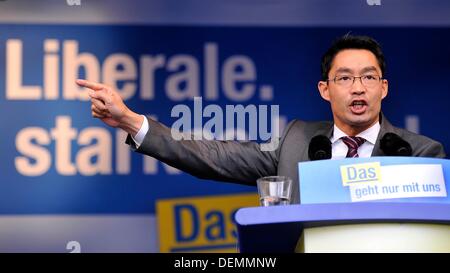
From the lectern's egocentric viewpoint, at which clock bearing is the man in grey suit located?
The man in grey suit is roughly at 6 o'clock from the lectern.

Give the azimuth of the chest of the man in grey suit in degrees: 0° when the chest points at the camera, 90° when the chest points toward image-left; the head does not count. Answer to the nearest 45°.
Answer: approximately 0°

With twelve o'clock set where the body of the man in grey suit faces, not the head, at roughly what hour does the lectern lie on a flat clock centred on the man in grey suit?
The lectern is roughly at 12 o'clock from the man in grey suit.

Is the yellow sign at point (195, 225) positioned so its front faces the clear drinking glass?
yes

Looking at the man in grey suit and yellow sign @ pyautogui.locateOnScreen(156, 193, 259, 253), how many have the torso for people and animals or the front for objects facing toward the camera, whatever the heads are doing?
2

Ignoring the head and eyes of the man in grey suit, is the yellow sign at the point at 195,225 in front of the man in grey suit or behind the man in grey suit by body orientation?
behind

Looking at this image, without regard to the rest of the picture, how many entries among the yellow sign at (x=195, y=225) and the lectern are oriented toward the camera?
2
